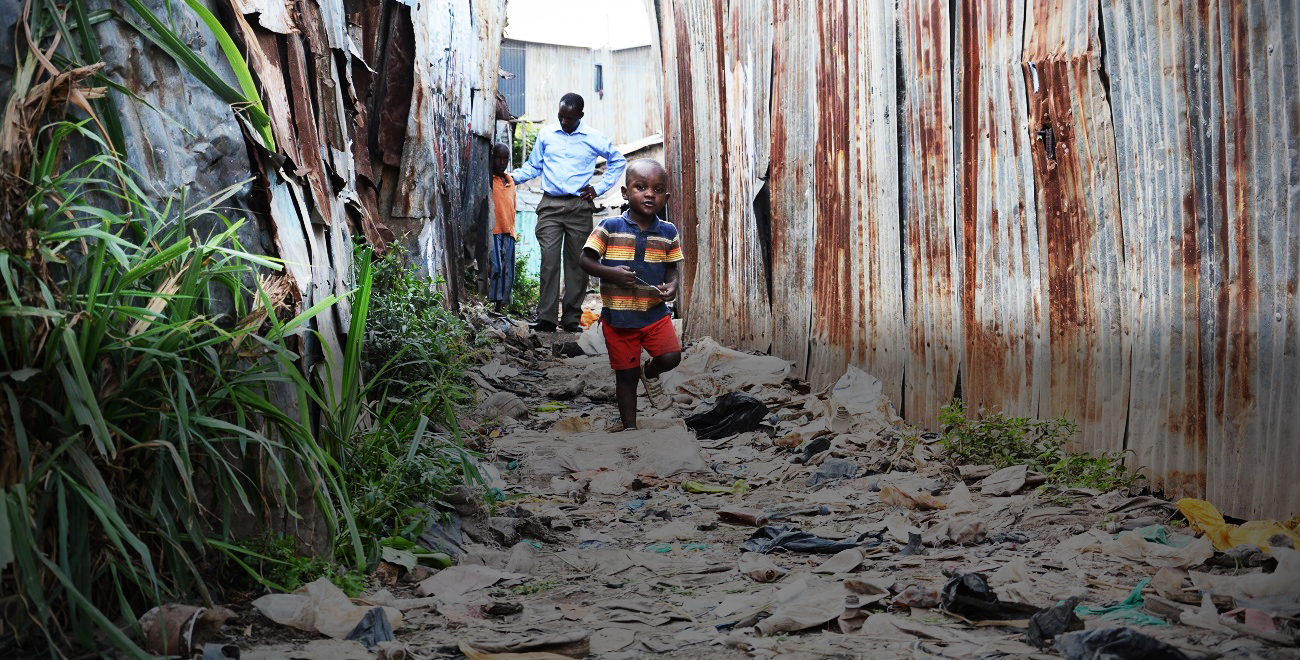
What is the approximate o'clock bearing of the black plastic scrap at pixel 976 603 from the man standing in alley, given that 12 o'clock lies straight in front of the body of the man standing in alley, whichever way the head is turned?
The black plastic scrap is roughly at 12 o'clock from the man standing in alley.

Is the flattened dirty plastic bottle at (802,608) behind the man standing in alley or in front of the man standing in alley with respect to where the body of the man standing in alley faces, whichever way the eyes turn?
in front

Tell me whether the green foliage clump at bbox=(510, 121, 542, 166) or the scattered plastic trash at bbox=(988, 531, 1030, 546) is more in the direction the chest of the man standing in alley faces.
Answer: the scattered plastic trash

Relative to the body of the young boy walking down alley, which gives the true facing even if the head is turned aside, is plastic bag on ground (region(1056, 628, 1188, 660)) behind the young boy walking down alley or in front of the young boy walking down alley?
in front

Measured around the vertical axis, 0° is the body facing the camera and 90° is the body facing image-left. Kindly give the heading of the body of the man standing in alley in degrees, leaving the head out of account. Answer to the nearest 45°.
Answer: approximately 0°

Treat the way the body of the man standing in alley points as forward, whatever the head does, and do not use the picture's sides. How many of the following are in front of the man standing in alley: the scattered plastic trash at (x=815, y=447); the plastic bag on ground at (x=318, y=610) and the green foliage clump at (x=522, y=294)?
2

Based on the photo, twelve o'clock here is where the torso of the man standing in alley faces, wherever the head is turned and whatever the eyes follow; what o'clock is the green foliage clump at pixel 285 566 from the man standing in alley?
The green foliage clump is roughly at 12 o'clock from the man standing in alley.

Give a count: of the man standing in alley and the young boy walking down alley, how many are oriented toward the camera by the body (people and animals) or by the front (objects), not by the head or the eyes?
2

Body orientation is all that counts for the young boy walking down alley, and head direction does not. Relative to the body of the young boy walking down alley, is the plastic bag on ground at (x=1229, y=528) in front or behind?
in front

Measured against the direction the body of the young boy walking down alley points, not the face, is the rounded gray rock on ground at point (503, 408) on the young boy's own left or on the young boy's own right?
on the young boy's own right

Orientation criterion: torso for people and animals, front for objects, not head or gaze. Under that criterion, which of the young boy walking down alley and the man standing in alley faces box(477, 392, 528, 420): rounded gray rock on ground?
the man standing in alley
